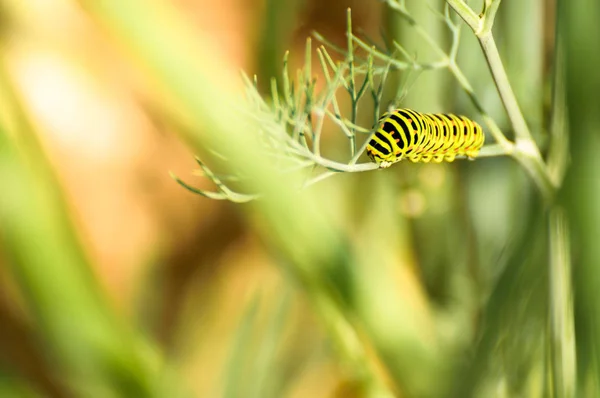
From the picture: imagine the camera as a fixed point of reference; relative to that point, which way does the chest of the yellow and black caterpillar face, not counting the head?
to the viewer's left
